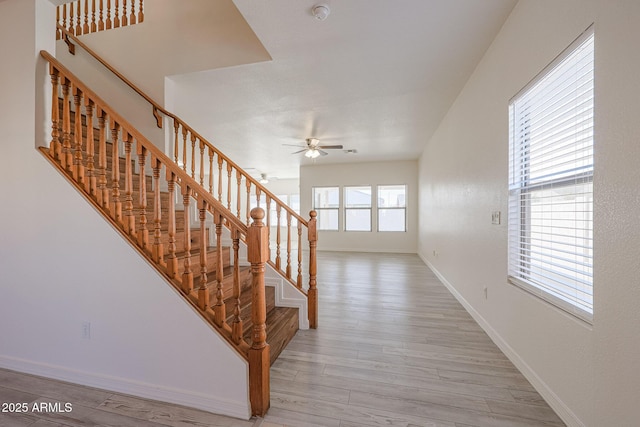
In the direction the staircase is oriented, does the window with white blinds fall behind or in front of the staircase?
in front

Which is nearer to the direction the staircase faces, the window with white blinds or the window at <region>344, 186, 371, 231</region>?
the window with white blinds
